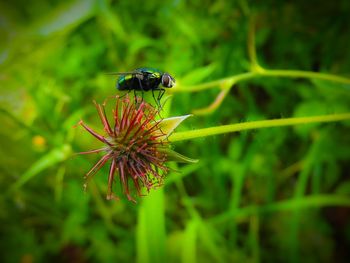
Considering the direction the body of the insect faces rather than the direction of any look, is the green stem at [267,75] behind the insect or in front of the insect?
in front

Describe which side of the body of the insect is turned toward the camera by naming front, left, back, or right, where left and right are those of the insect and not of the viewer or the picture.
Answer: right
